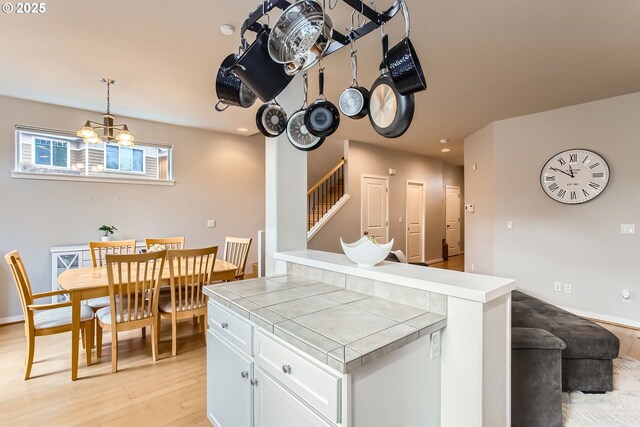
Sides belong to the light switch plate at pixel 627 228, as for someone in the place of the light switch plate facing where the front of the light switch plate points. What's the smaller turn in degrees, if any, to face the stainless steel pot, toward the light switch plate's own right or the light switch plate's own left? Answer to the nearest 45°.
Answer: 0° — it already faces it

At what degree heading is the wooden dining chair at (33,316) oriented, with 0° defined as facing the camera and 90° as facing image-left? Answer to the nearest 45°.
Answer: approximately 270°

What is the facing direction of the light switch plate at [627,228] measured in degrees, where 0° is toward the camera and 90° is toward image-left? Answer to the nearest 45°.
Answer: approximately 0°

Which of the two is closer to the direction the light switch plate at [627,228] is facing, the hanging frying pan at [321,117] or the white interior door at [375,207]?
the hanging frying pan

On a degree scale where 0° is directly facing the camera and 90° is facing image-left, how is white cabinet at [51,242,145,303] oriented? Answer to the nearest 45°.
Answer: approximately 0°
